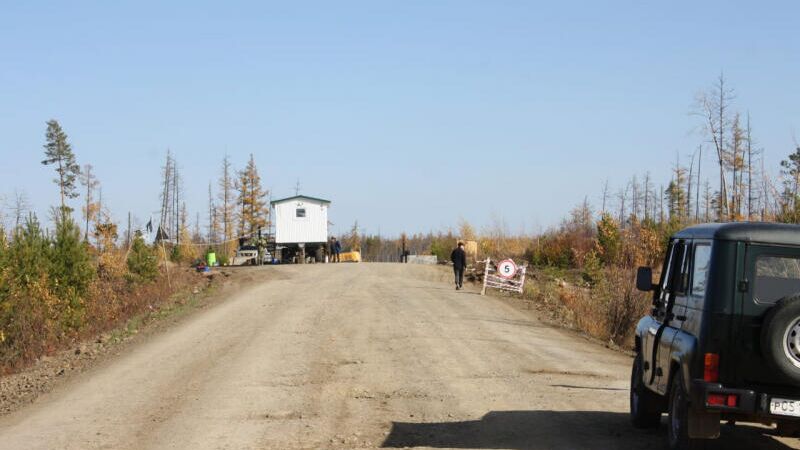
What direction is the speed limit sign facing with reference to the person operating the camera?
facing the viewer

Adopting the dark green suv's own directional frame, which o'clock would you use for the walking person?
The walking person is roughly at 1 o'clock from the dark green suv.

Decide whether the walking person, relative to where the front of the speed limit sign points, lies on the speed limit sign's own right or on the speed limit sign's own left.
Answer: on the speed limit sign's own right

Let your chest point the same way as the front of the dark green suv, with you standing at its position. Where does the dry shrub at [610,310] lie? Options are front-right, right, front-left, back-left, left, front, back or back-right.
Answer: front-right

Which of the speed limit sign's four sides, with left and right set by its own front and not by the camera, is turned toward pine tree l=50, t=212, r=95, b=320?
right

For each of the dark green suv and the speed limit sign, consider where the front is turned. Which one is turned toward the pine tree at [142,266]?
the dark green suv

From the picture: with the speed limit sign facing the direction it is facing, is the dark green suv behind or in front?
in front

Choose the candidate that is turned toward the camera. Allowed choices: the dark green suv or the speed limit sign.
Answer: the speed limit sign

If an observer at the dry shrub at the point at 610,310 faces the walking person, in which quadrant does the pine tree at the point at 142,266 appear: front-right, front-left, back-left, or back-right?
front-left

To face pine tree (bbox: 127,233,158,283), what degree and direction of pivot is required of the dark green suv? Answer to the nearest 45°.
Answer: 0° — it already faces it

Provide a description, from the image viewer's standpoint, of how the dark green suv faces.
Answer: facing away from the viewer and to the left of the viewer

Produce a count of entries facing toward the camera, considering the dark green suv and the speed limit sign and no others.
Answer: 1

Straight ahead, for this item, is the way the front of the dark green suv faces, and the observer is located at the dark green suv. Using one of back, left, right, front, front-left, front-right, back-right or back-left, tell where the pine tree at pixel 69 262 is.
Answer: front
